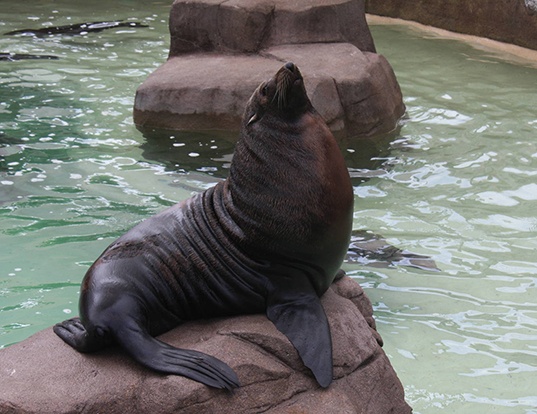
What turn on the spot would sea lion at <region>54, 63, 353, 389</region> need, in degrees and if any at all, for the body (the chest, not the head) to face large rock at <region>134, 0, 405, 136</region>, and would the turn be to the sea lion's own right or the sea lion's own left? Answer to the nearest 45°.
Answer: approximately 90° to the sea lion's own left

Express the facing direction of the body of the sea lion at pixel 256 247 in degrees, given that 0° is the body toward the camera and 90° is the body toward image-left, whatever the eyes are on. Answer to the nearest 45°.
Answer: approximately 270°
